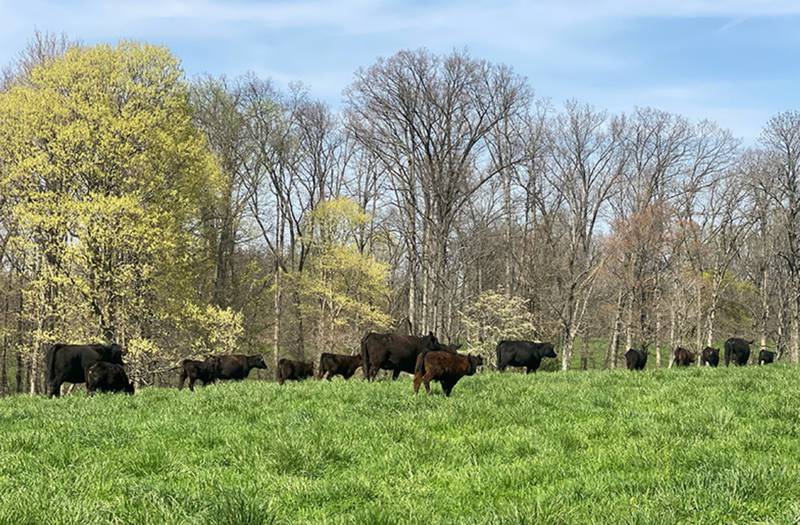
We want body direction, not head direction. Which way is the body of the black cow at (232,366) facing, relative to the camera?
to the viewer's right

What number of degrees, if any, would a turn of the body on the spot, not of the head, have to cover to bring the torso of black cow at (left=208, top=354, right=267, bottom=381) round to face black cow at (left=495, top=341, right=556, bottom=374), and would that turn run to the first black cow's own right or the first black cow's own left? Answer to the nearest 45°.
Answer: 0° — it already faces it

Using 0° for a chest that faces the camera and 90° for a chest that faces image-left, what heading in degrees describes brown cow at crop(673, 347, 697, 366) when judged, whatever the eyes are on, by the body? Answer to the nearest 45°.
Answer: approximately 270°

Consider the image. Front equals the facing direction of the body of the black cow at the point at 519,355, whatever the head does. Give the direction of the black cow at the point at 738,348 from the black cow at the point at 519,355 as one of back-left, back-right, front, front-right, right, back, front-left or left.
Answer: front-left

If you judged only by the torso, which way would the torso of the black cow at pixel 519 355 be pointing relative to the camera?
to the viewer's right
